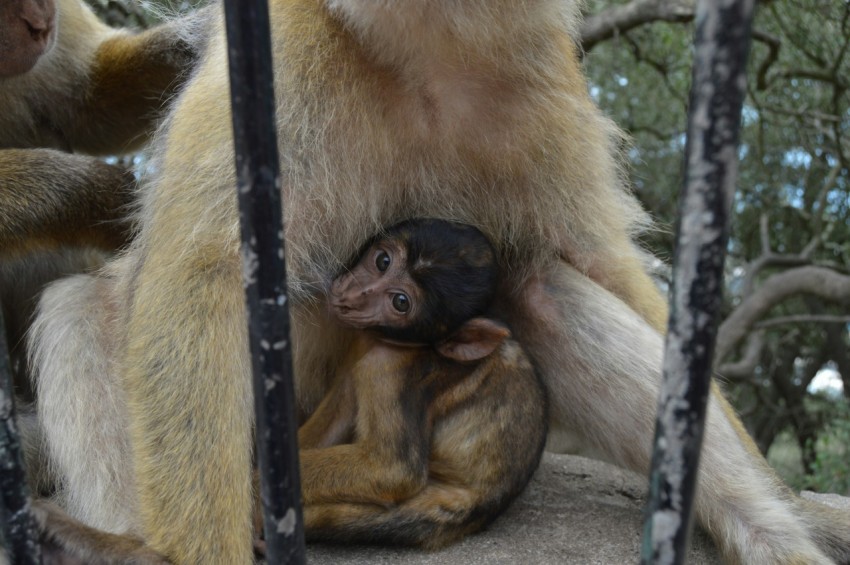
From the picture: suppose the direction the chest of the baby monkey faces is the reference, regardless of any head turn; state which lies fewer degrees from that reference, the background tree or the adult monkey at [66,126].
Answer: the adult monkey

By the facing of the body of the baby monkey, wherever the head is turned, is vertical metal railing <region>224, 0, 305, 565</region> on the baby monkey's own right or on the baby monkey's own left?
on the baby monkey's own left

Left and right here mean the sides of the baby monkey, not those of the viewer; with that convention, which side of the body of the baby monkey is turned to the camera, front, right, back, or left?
left

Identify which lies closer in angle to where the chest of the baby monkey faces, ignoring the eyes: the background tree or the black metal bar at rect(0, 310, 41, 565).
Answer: the black metal bar

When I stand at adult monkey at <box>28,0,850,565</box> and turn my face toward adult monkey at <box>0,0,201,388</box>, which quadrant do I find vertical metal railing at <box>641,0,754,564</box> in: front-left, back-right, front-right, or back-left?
back-left

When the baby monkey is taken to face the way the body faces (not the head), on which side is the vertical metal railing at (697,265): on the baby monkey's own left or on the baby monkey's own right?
on the baby monkey's own left

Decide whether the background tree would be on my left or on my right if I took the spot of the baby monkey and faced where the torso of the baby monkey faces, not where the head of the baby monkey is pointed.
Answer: on my right

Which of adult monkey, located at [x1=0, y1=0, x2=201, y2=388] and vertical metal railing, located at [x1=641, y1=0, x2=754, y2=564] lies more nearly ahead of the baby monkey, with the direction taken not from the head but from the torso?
the adult monkey

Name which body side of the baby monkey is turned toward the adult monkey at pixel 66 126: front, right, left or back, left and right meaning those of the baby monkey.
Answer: front
